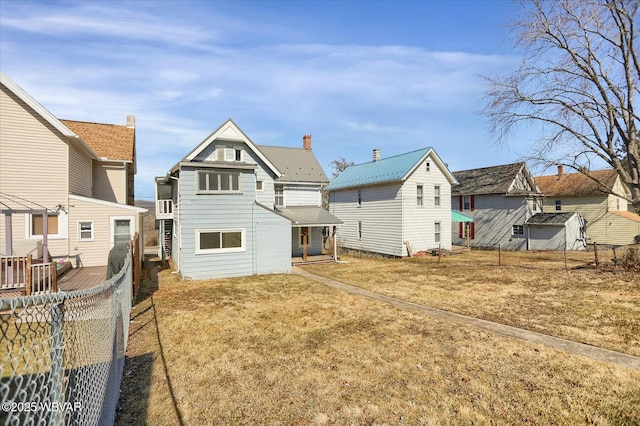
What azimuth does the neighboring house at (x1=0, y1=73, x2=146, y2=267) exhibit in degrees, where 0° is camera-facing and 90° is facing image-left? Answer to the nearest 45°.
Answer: approximately 180°

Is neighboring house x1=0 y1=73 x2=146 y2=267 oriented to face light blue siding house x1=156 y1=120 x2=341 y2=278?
no

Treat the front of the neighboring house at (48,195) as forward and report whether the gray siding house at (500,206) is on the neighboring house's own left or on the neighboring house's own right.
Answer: on the neighboring house's own right

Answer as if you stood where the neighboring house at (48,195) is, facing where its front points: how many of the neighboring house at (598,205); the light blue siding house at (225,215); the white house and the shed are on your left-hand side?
0

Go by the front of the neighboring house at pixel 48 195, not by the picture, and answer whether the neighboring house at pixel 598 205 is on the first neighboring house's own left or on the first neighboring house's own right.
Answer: on the first neighboring house's own right

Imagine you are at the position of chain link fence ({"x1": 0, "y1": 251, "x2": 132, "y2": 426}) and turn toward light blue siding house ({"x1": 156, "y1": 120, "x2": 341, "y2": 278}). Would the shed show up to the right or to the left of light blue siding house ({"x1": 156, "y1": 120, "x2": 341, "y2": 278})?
right

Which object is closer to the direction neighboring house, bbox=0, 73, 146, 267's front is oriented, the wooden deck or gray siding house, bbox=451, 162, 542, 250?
the gray siding house

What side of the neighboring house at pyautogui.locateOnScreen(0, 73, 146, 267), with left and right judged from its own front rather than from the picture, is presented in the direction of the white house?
right

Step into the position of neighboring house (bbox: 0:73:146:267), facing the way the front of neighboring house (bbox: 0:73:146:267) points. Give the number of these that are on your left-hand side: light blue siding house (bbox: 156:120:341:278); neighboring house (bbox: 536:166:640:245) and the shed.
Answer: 0
